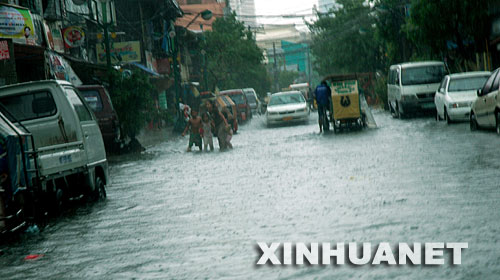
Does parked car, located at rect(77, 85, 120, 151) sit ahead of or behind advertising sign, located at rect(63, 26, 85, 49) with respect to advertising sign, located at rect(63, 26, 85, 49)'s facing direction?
ahead

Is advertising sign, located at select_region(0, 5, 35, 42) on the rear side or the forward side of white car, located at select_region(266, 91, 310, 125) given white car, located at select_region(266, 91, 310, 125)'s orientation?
on the forward side

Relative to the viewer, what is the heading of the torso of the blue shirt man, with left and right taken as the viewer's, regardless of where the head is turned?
facing away from the viewer

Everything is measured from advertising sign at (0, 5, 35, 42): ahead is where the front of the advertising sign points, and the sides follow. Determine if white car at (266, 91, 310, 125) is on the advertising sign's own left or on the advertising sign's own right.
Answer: on the advertising sign's own left

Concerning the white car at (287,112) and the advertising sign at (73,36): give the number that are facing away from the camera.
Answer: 0
